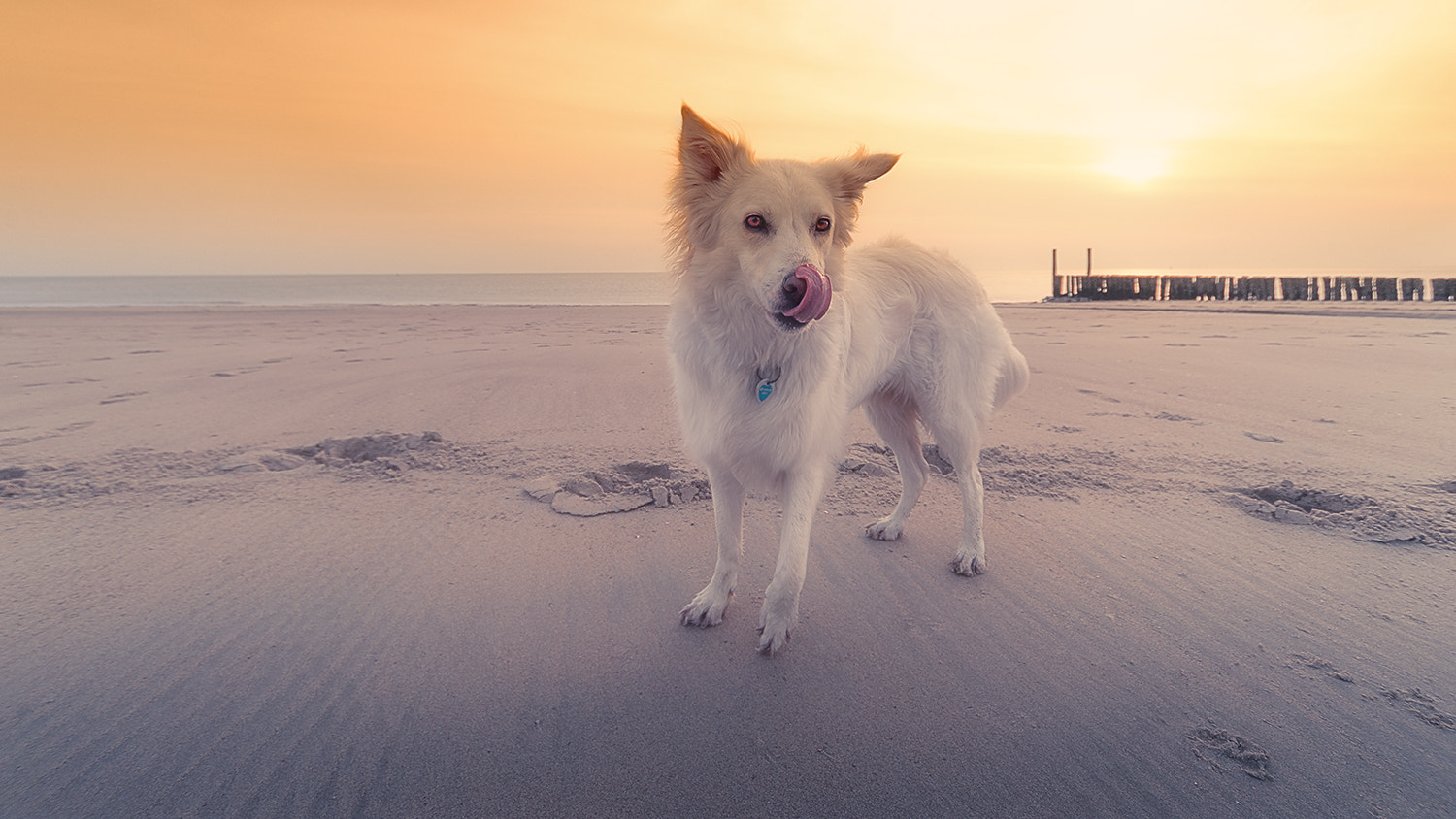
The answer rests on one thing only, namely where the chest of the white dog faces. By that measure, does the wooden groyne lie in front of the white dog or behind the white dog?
behind

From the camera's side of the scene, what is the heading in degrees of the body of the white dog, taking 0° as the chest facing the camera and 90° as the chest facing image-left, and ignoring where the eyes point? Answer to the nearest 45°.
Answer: approximately 45°
